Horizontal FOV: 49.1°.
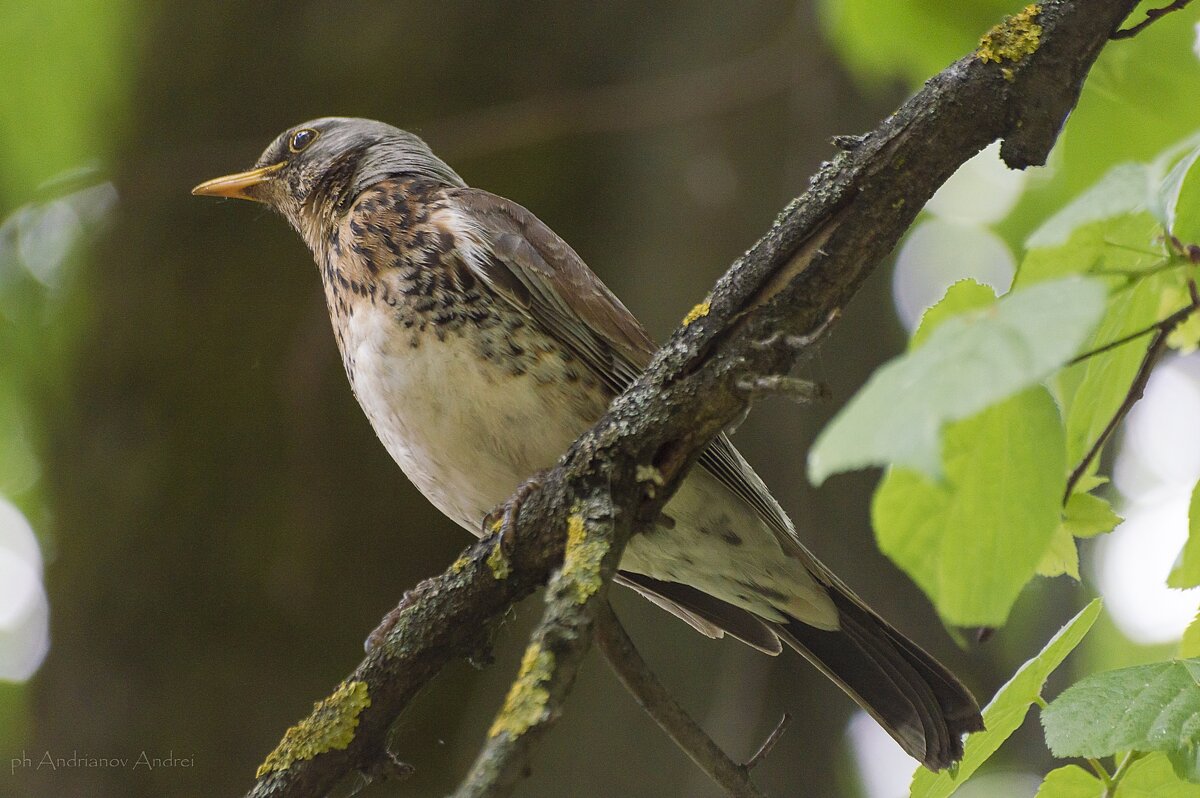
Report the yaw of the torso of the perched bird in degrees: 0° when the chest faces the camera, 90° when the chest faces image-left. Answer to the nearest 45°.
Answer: approximately 90°

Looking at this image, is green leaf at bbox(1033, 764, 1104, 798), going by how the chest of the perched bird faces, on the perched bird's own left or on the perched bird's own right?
on the perched bird's own left

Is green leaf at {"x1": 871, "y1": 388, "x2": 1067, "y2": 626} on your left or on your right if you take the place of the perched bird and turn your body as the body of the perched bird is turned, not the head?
on your left

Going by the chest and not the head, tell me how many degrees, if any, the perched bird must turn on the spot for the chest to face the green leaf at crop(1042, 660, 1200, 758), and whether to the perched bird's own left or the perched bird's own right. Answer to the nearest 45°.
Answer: approximately 135° to the perched bird's own left

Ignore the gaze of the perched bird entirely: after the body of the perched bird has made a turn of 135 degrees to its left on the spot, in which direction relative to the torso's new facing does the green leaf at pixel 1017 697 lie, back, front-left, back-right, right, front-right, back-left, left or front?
front

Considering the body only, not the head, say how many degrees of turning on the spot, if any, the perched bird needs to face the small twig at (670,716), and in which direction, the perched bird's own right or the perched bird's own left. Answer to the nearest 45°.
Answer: approximately 135° to the perched bird's own left

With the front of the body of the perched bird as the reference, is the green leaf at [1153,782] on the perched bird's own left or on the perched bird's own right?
on the perched bird's own left
